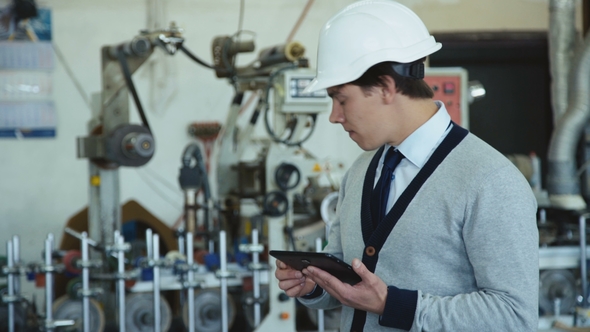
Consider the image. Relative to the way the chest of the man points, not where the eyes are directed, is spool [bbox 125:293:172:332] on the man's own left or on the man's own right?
on the man's own right

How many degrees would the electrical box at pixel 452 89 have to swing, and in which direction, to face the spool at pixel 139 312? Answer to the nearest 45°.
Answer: approximately 90° to its right

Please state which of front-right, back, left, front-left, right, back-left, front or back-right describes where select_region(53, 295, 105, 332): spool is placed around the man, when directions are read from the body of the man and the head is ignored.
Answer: right

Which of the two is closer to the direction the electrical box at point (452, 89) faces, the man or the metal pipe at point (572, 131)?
the man

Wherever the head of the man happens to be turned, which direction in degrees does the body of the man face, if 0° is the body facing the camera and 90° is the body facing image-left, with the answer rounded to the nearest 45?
approximately 45°

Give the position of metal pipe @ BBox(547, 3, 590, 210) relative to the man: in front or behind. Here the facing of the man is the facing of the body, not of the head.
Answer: behind

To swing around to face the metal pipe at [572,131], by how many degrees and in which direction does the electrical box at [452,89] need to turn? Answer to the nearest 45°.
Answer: approximately 135° to its left

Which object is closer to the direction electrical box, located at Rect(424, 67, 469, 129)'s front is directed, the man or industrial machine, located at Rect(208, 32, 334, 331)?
the man

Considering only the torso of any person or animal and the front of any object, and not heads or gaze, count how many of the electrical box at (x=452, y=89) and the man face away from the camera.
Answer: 0

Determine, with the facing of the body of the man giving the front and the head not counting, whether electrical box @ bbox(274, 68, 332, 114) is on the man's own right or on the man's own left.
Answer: on the man's own right

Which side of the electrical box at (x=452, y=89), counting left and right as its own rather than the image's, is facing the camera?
front

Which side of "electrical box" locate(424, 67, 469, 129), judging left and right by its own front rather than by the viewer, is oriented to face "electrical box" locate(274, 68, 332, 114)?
right
